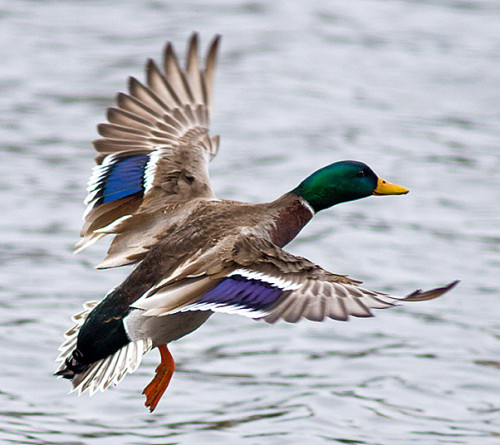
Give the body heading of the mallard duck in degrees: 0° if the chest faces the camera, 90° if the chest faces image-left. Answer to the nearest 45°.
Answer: approximately 225°
